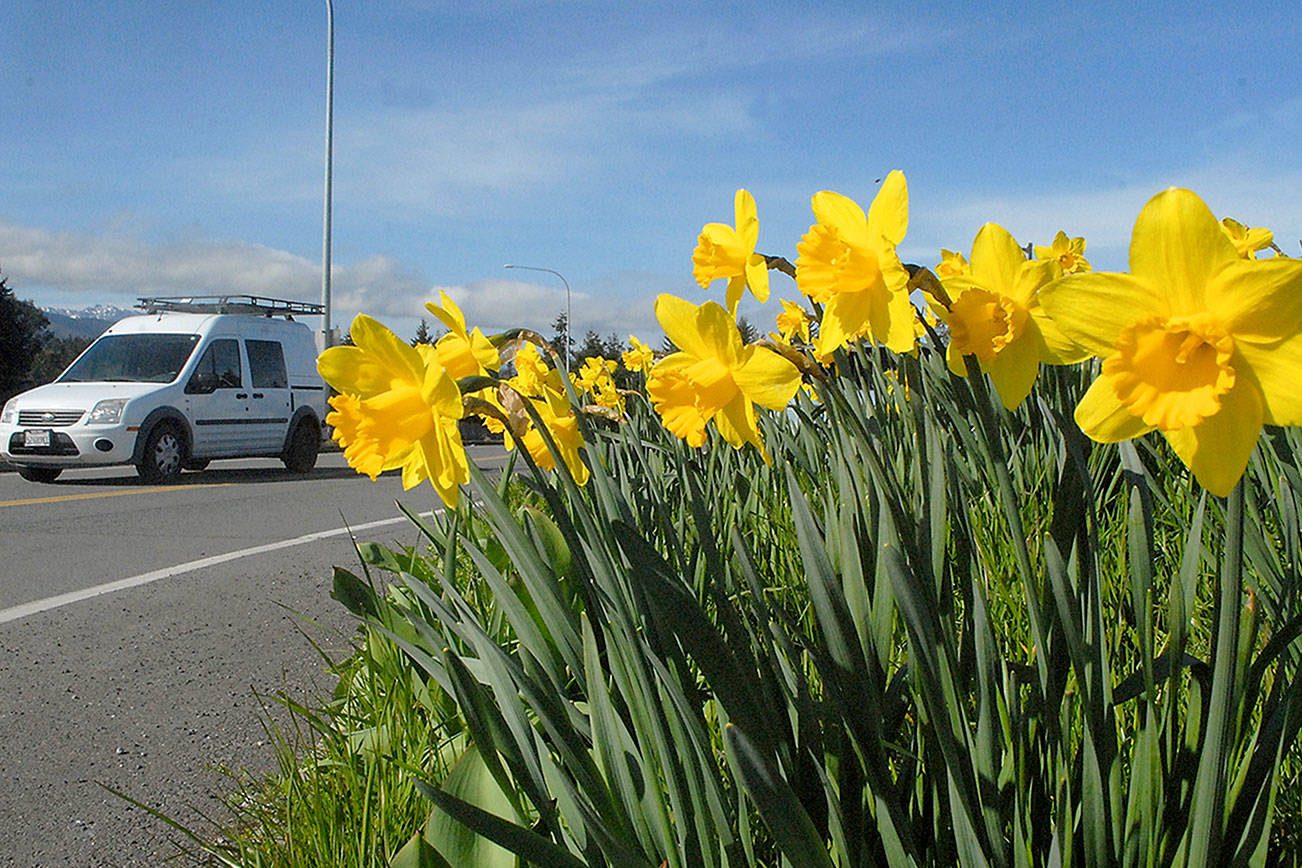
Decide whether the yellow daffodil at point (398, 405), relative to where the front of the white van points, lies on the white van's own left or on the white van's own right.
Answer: on the white van's own left

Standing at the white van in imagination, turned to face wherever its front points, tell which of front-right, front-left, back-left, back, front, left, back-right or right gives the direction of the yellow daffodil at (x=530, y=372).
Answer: front-left

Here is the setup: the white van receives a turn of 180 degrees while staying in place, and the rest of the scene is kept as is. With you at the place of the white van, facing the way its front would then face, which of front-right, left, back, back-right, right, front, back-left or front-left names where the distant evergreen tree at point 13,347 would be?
front-left

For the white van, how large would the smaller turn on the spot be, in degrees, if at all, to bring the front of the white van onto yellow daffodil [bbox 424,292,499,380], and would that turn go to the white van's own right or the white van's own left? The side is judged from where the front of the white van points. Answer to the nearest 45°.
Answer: approximately 45° to the white van's own left

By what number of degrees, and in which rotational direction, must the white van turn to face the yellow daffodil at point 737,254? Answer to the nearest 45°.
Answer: approximately 45° to its left

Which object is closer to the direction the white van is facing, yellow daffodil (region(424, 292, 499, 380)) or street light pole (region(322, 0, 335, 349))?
the yellow daffodil

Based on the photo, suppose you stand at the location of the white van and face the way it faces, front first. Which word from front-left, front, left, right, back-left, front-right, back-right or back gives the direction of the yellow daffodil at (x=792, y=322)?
front-left

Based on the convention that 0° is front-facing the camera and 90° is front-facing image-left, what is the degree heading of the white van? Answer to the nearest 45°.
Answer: approximately 45°

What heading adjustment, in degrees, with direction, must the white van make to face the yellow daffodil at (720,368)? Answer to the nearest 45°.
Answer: approximately 45° to its left

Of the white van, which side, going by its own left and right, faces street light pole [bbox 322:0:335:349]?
back

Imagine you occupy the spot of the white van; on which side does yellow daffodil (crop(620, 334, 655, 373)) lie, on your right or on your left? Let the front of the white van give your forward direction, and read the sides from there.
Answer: on your left

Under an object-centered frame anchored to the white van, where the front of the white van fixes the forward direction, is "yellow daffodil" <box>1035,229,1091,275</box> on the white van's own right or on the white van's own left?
on the white van's own left

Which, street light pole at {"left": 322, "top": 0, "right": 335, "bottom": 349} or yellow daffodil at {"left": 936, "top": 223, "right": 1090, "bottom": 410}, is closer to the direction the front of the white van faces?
the yellow daffodil

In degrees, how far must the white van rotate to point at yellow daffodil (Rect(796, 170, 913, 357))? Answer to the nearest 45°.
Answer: approximately 45° to its left
